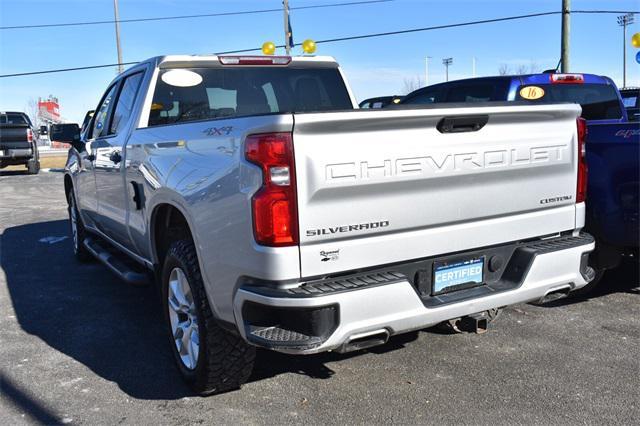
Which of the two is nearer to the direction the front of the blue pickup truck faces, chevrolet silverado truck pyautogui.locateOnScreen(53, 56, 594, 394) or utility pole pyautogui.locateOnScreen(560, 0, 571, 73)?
the utility pole

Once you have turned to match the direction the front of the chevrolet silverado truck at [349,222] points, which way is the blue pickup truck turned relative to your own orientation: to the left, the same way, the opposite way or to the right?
the same way

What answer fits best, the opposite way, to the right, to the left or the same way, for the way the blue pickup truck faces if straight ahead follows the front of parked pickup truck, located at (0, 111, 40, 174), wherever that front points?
the same way

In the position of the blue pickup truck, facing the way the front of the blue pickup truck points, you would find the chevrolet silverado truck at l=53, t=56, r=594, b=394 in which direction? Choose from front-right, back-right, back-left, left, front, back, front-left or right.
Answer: left

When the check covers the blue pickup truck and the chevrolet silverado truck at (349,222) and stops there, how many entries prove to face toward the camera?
0

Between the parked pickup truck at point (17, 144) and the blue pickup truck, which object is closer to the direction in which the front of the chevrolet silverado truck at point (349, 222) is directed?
the parked pickup truck

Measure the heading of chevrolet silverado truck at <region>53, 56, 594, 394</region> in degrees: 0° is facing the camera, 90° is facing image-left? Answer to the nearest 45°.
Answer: approximately 135°

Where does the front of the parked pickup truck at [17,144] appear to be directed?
away from the camera

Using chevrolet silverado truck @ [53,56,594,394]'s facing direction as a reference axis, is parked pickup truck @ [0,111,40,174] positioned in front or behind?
in front

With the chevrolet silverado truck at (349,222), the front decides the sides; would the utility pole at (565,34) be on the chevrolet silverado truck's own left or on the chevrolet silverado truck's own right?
on the chevrolet silverado truck's own right

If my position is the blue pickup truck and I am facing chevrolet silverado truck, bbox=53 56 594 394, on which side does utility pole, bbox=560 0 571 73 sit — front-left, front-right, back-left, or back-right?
back-right

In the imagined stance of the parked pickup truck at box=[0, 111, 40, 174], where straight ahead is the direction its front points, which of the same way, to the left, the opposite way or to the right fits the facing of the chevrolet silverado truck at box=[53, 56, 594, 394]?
the same way

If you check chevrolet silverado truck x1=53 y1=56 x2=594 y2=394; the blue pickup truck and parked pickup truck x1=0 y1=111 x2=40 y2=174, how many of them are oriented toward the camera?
0

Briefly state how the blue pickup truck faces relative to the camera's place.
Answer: facing away from the viewer and to the left of the viewer

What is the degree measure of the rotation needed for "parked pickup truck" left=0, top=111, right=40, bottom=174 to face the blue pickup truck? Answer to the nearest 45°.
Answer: approximately 180°

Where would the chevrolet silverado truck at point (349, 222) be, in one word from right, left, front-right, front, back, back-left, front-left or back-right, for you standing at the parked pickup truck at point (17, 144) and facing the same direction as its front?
back

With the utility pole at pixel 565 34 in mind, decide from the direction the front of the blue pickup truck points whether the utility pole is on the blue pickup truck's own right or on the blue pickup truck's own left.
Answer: on the blue pickup truck's own right

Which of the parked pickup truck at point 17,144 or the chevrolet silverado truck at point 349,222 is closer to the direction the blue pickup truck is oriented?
the parked pickup truck

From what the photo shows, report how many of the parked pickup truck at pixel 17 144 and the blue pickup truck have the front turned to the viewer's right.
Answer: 0
